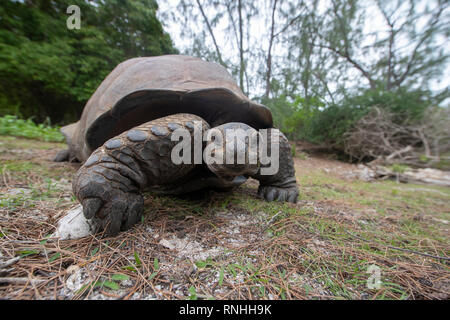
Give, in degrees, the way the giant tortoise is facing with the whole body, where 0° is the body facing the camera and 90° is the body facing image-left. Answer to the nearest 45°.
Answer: approximately 315°

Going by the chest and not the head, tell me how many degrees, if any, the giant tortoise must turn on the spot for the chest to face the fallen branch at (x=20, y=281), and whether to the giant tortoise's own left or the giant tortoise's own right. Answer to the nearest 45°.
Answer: approximately 90° to the giant tortoise's own right

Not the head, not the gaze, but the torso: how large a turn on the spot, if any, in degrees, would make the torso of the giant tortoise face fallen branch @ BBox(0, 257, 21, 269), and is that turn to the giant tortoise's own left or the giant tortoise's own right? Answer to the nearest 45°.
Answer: approximately 90° to the giant tortoise's own right
